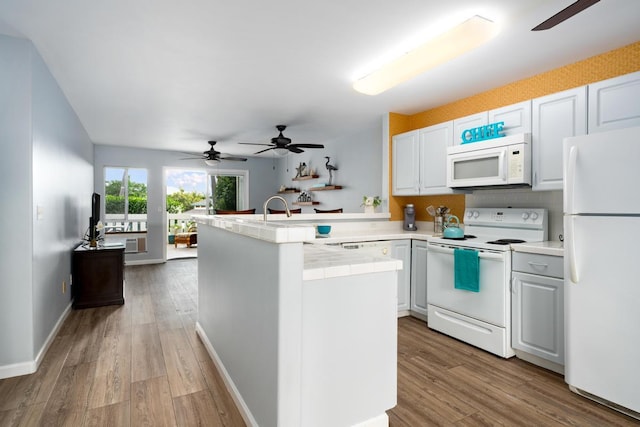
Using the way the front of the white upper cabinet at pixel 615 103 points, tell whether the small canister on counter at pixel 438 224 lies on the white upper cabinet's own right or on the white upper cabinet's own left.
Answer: on the white upper cabinet's own right

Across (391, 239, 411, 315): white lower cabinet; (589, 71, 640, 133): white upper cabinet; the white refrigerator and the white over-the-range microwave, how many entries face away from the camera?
0

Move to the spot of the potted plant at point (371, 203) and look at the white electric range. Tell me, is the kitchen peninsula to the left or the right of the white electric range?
right

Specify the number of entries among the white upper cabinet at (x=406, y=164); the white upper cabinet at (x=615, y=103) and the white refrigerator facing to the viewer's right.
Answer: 0

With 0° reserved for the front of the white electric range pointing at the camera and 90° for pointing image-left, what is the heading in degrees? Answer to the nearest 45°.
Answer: approximately 45°

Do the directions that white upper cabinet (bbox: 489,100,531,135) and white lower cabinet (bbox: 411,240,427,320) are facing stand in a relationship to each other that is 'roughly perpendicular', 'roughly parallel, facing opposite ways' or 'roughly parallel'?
roughly parallel

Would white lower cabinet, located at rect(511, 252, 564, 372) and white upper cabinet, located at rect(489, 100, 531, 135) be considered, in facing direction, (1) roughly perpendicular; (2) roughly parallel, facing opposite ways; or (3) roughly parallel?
roughly parallel
